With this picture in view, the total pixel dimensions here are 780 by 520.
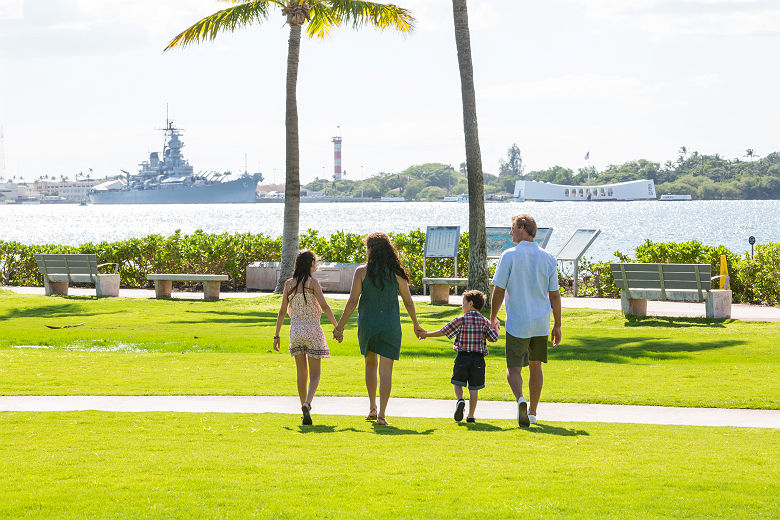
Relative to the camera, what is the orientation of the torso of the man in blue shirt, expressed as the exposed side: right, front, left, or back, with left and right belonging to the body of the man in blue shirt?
back

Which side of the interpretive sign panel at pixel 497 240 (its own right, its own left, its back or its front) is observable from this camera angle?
front

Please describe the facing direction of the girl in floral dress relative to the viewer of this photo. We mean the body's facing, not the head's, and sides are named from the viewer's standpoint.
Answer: facing away from the viewer

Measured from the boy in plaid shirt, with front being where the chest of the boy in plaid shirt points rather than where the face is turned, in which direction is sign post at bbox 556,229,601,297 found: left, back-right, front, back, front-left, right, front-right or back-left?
front

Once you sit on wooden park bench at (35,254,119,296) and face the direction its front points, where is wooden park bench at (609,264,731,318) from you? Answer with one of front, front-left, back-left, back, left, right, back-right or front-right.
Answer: right

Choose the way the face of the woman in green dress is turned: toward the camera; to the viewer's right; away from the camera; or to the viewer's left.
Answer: away from the camera

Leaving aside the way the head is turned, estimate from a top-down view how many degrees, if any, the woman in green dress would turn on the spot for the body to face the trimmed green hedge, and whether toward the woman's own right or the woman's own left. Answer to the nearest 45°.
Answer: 0° — they already face it

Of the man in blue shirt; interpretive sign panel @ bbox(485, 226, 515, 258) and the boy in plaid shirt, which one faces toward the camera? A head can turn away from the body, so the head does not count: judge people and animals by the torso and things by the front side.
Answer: the interpretive sign panel

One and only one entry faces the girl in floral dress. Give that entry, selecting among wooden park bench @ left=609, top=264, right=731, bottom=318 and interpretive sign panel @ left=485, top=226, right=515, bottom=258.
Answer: the interpretive sign panel

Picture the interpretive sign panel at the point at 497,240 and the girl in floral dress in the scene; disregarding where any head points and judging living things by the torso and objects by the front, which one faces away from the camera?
the girl in floral dress

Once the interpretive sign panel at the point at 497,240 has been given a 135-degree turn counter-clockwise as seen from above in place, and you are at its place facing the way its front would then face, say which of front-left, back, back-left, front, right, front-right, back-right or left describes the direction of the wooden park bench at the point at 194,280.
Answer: back-left

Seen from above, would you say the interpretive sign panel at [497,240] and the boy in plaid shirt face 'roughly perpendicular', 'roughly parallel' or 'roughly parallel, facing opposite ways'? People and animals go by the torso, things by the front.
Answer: roughly parallel, facing opposite ways

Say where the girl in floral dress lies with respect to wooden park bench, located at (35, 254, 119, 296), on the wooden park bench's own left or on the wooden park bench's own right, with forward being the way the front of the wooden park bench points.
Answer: on the wooden park bench's own right

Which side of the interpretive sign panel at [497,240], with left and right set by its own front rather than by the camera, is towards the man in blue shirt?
front

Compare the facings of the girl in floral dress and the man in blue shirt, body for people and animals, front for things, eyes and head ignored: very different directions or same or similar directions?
same or similar directions

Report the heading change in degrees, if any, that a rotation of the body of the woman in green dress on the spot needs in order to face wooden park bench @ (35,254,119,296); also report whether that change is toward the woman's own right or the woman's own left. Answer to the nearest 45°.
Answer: approximately 45° to the woman's own left

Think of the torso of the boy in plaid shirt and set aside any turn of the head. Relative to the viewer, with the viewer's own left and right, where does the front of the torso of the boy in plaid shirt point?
facing away from the viewer

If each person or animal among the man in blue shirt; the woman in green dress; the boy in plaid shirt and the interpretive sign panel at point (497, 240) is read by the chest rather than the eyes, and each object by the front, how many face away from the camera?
3

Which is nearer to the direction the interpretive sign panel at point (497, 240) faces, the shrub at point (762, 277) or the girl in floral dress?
the girl in floral dress

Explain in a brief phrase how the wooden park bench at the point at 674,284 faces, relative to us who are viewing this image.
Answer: facing away from the viewer and to the right of the viewer

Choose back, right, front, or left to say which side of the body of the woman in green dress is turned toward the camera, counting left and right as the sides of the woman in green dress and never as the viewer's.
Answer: back
